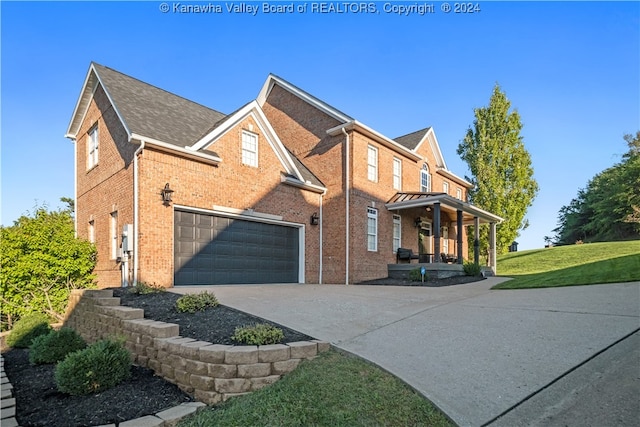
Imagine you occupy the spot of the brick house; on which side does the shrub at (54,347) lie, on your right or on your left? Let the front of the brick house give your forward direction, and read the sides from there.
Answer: on your right

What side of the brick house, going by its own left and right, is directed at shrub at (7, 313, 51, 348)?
right

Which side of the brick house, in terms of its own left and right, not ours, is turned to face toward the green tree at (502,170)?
left

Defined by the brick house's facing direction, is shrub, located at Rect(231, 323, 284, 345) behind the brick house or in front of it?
in front

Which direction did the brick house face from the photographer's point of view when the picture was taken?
facing the viewer and to the right of the viewer
